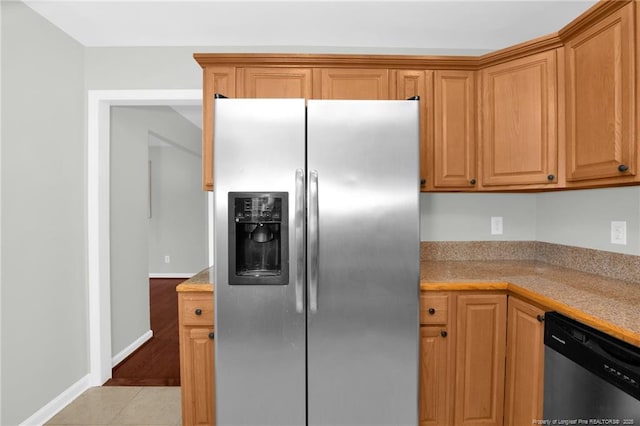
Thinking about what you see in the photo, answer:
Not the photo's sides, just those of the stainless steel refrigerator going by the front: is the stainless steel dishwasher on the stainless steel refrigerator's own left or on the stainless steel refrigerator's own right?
on the stainless steel refrigerator's own left

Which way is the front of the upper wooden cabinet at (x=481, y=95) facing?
toward the camera

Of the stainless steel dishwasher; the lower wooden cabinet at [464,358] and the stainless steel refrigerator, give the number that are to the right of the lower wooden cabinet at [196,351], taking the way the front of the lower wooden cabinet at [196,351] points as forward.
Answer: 0

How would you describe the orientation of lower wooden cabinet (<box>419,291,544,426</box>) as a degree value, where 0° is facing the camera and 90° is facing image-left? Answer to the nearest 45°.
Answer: approximately 0°

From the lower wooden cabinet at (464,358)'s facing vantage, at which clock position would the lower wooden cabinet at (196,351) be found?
the lower wooden cabinet at (196,351) is roughly at 2 o'clock from the lower wooden cabinet at (464,358).

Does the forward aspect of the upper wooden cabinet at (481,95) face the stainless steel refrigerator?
no

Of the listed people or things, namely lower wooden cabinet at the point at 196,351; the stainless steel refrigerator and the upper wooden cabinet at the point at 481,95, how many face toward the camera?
3

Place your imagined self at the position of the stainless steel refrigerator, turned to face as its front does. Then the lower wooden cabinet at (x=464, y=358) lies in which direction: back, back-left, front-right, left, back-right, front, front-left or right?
left

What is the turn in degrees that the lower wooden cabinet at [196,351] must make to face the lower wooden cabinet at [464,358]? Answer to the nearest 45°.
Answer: approximately 90° to its left

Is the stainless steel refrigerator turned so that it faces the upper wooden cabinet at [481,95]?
no

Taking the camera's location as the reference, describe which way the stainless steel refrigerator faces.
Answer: facing the viewer

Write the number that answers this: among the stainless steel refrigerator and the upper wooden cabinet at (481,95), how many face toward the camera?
2

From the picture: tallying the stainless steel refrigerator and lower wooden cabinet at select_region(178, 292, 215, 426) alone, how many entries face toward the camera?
2

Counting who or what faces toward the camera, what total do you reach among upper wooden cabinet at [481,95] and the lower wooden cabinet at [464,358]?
2

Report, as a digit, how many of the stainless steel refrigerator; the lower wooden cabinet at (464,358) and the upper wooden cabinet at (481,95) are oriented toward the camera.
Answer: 3
